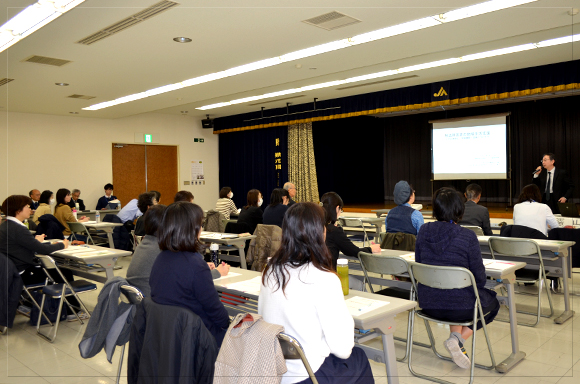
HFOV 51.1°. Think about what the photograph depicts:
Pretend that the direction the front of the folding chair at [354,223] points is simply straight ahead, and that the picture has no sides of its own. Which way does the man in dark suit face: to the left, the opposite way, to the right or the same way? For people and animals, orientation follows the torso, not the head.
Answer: the opposite way

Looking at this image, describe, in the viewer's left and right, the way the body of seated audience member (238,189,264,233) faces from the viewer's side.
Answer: facing away from the viewer and to the right of the viewer

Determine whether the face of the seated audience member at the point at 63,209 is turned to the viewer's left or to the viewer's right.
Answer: to the viewer's right

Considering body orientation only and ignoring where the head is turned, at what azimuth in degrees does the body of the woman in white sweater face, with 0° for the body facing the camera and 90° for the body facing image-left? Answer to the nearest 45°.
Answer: approximately 225°

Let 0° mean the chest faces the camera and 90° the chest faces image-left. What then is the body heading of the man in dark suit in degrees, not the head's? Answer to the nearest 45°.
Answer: approximately 45°

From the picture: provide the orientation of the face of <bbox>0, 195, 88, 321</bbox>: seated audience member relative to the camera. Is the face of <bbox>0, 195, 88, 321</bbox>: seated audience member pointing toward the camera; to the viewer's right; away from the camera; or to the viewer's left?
to the viewer's right

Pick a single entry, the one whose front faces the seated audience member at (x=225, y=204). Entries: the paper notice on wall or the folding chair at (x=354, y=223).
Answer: the paper notice on wall

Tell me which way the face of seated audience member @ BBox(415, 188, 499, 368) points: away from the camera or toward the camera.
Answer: away from the camera
